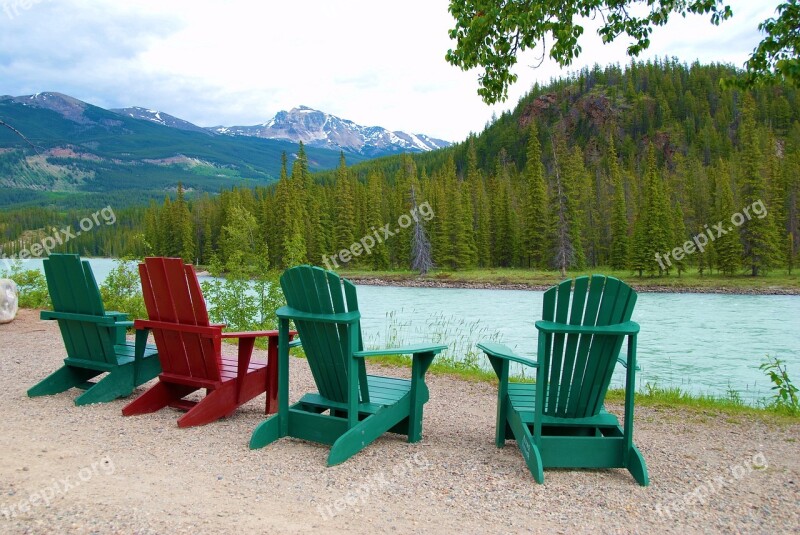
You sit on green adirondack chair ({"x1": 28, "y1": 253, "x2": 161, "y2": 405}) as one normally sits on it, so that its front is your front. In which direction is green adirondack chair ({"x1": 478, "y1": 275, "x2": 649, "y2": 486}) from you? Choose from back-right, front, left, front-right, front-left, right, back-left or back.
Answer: right

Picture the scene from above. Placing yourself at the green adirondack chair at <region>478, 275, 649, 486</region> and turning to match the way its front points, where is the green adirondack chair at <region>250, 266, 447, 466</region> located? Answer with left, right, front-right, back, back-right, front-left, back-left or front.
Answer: front-left

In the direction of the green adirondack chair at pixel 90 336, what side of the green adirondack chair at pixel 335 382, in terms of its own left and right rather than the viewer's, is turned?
left

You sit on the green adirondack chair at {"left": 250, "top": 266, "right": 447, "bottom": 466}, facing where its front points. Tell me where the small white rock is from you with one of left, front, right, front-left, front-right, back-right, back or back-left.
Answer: left

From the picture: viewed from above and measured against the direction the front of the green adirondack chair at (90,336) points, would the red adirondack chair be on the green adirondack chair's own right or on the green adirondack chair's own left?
on the green adirondack chair's own right

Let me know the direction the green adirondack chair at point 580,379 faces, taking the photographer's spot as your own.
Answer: facing away from the viewer and to the left of the viewer

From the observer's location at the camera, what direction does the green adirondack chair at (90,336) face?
facing away from the viewer and to the right of the viewer

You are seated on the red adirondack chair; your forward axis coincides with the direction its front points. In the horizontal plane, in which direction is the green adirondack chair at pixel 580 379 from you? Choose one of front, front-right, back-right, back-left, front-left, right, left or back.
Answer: right

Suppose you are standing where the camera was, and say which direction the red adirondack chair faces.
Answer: facing away from the viewer and to the right of the viewer

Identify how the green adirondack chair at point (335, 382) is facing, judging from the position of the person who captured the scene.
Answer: facing away from the viewer and to the right of the viewer

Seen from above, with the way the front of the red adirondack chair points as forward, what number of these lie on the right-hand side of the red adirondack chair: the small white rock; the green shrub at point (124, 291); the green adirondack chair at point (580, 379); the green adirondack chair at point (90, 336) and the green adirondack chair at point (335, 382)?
2

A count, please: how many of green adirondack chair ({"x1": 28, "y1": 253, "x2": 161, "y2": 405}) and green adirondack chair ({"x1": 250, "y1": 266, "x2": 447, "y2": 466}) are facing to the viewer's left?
0

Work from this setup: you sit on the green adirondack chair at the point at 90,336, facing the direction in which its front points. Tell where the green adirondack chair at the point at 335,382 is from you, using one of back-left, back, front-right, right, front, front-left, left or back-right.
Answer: right
